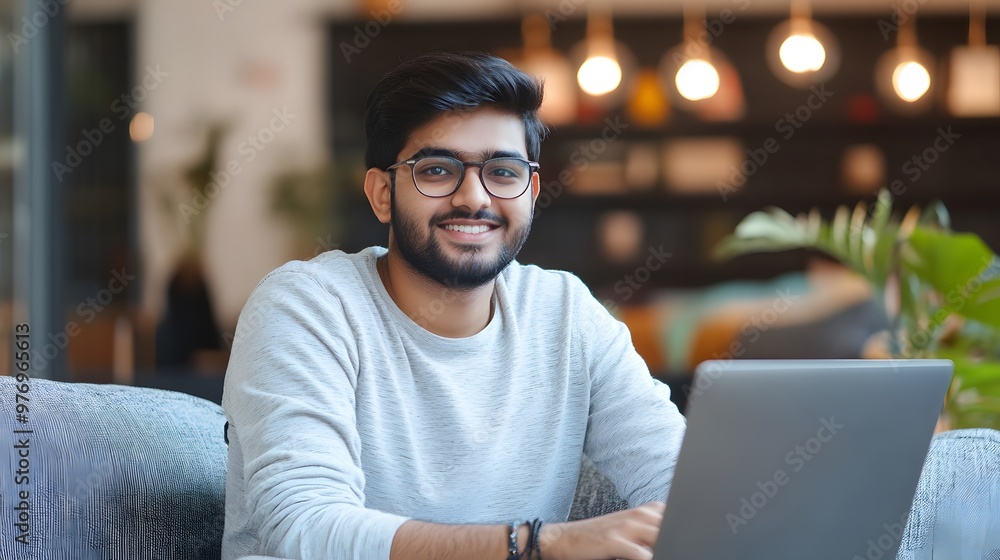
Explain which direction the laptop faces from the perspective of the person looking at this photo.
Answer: facing away from the viewer and to the left of the viewer

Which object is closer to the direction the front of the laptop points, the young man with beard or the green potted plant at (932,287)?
the young man with beard

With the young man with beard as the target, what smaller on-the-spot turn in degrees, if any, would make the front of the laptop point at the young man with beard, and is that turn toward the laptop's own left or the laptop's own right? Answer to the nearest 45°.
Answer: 0° — it already faces them

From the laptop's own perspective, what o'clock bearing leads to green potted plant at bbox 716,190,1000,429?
The green potted plant is roughly at 2 o'clock from the laptop.

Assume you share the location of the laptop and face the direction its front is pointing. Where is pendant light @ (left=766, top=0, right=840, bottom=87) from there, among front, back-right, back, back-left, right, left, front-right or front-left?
front-right

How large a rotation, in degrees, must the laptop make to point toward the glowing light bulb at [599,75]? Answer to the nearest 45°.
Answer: approximately 45° to its right

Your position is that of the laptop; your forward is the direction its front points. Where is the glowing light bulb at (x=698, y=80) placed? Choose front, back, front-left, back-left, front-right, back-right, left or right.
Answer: front-right

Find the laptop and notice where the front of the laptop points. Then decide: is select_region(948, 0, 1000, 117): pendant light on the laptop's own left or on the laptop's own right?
on the laptop's own right

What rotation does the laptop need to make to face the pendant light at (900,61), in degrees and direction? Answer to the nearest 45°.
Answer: approximately 45° to its right
